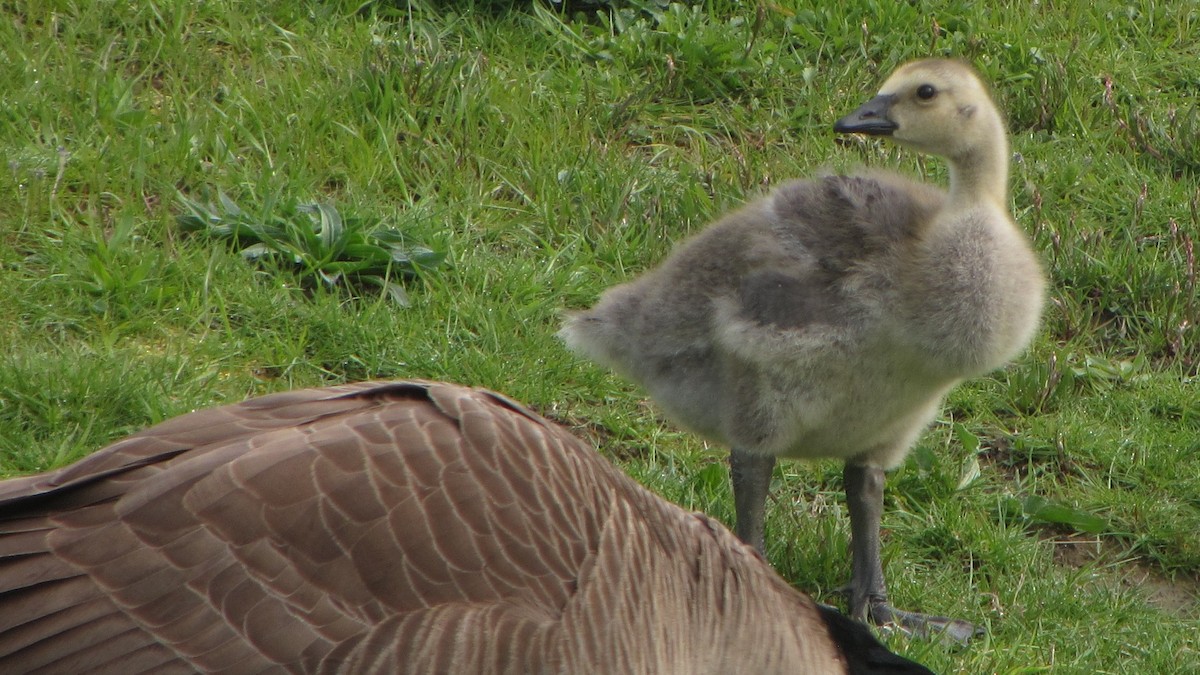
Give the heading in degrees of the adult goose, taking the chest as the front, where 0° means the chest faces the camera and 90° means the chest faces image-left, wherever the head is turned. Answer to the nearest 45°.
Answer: approximately 270°
